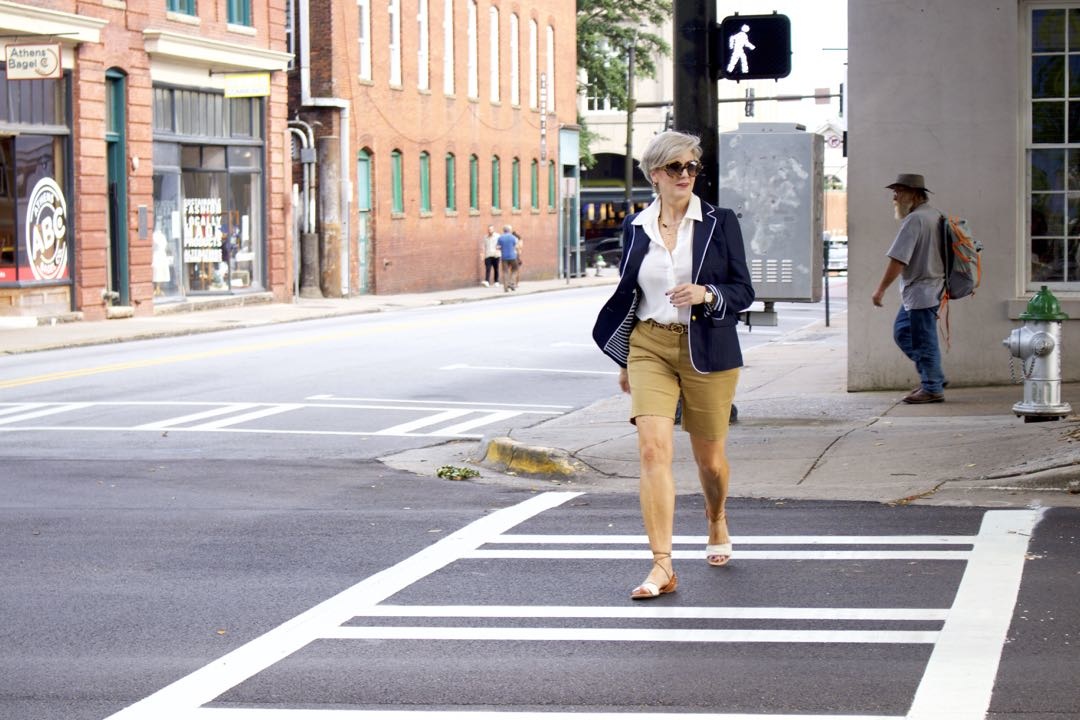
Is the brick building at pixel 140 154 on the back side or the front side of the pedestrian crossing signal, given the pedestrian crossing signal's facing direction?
on the back side

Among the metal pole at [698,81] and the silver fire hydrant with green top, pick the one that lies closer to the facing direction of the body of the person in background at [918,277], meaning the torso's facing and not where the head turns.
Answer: the metal pole

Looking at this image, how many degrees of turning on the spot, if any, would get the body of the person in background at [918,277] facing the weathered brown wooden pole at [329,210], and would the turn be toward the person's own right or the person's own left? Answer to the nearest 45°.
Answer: approximately 45° to the person's own right

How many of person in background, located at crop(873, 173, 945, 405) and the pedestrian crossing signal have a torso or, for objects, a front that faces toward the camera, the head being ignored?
1

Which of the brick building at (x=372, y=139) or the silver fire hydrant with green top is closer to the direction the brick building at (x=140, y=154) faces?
the silver fire hydrant with green top

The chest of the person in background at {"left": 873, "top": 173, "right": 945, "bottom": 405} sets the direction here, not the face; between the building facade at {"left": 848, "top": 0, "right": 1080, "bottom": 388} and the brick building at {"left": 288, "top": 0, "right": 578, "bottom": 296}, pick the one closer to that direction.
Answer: the brick building

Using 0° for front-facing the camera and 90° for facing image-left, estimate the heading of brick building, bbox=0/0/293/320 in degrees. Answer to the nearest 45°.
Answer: approximately 315°

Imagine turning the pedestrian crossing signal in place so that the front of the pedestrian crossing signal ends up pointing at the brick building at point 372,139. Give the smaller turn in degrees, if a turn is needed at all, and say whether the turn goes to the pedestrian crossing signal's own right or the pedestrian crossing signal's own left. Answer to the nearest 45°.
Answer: approximately 180°

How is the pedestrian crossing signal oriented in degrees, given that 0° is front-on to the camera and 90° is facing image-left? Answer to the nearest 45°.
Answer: approximately 0°

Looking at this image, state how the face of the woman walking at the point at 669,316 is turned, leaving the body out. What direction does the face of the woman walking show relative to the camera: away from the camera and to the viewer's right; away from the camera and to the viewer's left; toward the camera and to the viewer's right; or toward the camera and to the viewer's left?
toward the camera and to the viewer's right

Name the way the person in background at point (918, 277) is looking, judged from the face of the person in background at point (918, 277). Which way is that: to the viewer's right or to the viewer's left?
to the viewer's left

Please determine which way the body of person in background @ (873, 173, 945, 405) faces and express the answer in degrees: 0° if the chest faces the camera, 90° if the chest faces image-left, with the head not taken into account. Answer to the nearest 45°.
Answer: approximately 90°

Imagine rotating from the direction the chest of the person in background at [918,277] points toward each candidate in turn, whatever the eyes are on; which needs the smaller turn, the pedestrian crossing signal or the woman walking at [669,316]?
the pedestrian crossing signal
